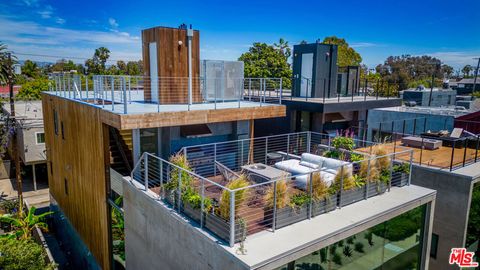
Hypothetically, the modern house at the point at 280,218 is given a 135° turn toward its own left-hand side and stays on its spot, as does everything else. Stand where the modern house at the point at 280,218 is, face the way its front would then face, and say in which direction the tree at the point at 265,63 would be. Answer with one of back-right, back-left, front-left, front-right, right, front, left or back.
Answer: front

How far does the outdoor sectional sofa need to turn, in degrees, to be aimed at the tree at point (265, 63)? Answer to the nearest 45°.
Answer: approximately 135° to its right

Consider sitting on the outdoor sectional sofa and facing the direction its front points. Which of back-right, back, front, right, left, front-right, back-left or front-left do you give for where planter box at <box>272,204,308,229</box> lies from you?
front-left

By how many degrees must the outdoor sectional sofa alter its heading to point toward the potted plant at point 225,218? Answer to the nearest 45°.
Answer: approximately 45° to its left

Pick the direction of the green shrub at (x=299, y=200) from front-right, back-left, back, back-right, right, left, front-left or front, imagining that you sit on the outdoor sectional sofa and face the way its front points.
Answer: front-left

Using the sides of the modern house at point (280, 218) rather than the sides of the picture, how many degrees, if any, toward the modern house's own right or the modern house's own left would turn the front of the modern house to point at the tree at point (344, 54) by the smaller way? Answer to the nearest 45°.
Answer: approximately 135° to the modern house's own left

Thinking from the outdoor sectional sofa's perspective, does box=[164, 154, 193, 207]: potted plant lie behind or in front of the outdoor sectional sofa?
in front

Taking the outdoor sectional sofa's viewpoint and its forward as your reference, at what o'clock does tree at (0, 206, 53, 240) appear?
The tree is roughly at 2 o'clock from the outdoor sectional sofa.

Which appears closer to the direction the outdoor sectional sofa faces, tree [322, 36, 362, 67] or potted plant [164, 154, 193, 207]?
the potted plant

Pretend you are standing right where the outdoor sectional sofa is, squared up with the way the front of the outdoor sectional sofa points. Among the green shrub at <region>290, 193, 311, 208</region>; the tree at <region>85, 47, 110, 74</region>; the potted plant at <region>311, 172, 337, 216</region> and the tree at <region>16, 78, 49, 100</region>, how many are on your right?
2

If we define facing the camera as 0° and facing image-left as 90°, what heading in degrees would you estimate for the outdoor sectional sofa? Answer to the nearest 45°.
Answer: approximately 45°

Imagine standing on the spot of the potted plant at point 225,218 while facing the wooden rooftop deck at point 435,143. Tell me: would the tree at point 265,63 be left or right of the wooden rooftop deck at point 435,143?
left

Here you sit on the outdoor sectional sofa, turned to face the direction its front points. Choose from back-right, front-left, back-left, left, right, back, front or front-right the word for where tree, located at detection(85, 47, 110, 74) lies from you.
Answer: right

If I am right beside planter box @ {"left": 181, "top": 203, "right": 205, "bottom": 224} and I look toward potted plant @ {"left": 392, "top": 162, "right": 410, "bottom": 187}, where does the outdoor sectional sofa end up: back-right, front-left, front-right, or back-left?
front-left

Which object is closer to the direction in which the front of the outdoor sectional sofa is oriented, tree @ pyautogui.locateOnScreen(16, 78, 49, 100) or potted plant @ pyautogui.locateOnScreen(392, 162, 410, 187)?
the tree

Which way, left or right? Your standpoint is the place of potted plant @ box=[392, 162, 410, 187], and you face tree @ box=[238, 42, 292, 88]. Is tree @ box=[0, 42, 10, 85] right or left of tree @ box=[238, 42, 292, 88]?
left

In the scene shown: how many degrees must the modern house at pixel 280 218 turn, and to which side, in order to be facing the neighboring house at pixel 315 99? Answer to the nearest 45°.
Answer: approximately 135° to its left

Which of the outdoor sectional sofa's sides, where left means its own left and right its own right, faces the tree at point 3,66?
right
